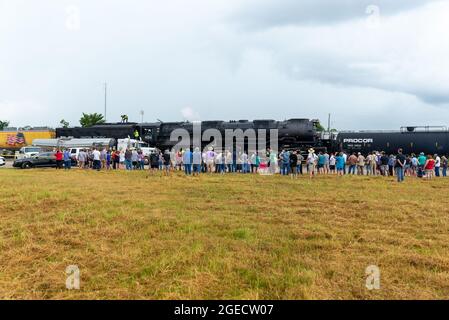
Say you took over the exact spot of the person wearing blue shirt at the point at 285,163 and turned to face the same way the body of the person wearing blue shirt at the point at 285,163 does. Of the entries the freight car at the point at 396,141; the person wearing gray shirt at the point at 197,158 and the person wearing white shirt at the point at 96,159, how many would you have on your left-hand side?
2

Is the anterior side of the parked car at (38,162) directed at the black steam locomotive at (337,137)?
no

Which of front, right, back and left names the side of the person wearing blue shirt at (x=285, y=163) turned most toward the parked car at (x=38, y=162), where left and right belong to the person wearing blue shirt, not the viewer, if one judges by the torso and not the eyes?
left

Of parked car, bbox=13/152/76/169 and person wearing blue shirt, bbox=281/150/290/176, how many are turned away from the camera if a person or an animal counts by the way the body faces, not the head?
1

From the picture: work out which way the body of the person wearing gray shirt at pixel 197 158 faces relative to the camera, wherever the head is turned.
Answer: away from the camera

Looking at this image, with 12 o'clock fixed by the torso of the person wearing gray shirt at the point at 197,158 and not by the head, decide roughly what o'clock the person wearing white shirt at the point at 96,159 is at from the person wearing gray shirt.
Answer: The person wearing white shirt is roughly at 10 o'clock from the person wearing gray shirt.

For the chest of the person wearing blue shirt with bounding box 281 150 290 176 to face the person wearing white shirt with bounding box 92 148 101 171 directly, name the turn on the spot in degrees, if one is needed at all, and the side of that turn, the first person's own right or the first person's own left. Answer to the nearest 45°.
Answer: approximately 90° to the first person's own left

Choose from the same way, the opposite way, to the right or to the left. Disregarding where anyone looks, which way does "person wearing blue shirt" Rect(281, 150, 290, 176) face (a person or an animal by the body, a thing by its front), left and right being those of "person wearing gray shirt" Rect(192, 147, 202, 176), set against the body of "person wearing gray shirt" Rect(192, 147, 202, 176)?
the same way

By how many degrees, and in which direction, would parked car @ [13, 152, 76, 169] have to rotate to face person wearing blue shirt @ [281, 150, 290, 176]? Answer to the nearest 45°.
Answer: approximately 135° to its left

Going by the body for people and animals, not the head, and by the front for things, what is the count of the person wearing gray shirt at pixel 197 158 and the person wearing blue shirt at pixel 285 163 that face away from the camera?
2

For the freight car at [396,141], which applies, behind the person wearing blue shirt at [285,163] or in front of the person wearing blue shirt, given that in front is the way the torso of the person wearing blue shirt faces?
in front

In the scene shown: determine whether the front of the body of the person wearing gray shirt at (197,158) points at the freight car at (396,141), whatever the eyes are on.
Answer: no

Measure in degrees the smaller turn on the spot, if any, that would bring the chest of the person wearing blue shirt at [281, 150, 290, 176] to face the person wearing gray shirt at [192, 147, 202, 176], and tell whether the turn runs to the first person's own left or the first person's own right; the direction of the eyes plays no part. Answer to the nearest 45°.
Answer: approximately 90° to the first person's own left

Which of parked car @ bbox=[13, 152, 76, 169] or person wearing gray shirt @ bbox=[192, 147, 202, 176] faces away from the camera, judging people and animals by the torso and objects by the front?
the person wearing gray shirt

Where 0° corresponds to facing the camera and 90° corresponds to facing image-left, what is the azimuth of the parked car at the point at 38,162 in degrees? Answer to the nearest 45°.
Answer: approximately 90°

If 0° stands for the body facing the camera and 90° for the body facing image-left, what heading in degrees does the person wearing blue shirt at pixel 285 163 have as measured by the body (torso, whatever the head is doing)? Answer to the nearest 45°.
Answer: approximately 180°
